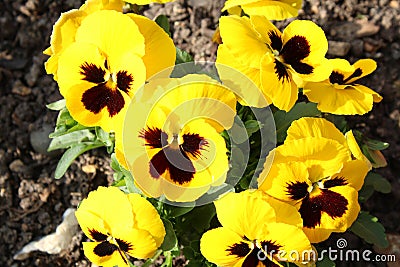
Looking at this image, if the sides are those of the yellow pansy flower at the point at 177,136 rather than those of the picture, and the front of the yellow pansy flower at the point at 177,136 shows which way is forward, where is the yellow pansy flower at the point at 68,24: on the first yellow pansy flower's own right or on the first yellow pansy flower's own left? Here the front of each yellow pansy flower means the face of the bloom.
on the first yellow pansy flower's own right

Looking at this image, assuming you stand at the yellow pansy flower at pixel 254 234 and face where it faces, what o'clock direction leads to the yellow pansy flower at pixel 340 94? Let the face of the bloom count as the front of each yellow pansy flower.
the yellow pansy flower at pixel 340 94 is roughly at 7 o'clock from the yellow pansy flower at pixel 254 234.

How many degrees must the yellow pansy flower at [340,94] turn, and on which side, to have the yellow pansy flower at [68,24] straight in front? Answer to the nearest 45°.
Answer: approximately 90° to its right

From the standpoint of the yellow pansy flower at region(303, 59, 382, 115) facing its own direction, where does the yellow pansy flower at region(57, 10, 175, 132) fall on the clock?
the yellow pansy flower at region(57, 10, 175, 132) is roughly at 2 o'clock from the yellow pansy flower at region(303, 59, 382, 115).

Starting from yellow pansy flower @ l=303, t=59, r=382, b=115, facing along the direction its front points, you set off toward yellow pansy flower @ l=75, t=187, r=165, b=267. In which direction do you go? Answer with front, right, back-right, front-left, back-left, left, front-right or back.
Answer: front-right
